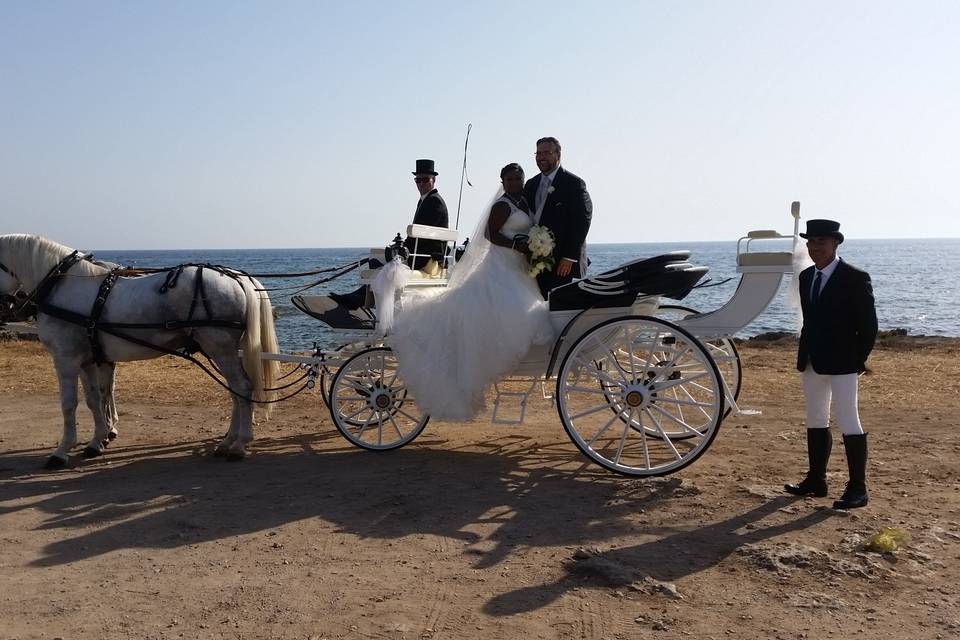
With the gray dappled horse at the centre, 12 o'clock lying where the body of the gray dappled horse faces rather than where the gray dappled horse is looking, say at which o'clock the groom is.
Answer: The groom is roughly at 7 o'clock from the gray dappled horse.

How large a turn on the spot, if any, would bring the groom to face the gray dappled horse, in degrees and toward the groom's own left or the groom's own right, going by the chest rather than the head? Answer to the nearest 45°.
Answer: approximately 45° to the groom's own right

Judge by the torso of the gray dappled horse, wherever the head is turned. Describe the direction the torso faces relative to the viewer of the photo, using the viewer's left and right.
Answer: facing to the left of the viewer

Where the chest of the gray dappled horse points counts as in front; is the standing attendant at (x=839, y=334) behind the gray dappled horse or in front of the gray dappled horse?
behind

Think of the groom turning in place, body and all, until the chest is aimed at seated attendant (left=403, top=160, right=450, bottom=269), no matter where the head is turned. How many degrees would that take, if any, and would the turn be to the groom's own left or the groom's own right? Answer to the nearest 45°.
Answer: approximately 90° to the groom's own right

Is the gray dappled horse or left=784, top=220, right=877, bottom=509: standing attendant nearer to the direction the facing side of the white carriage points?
the gray dappled horse

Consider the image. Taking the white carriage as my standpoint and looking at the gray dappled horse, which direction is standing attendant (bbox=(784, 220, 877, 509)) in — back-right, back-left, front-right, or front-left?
back-left

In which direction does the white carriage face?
to the viewer's left

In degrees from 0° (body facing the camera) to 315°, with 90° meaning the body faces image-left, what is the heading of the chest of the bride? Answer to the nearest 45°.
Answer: approximately 315°

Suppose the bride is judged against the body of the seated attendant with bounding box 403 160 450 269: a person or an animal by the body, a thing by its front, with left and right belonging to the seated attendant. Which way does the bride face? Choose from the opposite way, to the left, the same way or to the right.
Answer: to the left

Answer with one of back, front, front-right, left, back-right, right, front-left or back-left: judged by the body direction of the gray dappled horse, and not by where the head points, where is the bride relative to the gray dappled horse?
back-left

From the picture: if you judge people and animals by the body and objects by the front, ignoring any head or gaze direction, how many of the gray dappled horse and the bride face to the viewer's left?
1

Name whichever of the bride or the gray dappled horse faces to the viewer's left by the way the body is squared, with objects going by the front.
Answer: the gray dappled horse
